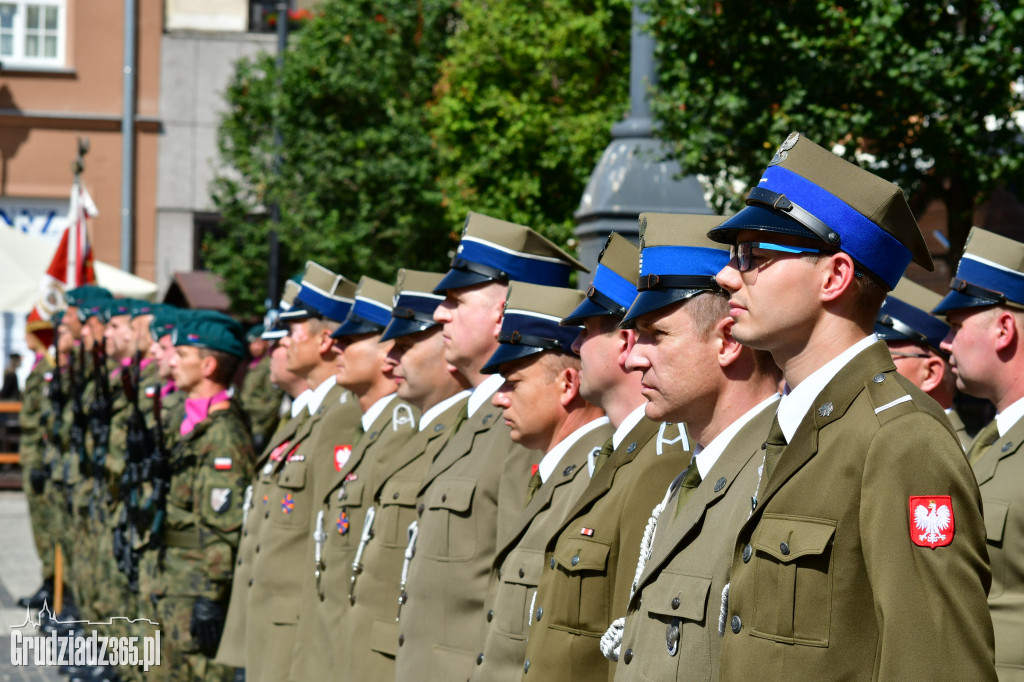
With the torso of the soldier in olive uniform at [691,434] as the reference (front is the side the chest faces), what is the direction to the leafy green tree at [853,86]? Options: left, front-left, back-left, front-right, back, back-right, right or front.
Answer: back-right

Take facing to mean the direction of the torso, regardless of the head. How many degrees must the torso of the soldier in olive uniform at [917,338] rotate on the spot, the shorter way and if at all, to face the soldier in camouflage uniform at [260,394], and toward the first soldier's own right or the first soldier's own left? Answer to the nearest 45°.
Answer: approximately 45° to the first soldier's own right

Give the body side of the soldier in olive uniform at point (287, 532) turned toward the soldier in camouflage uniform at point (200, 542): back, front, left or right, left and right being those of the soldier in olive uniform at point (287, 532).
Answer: right

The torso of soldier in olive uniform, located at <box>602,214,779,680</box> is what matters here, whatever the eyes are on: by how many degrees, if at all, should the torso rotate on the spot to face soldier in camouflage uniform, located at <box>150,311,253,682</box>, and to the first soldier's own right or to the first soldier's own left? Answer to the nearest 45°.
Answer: approximately 90° to the first soldier's own right

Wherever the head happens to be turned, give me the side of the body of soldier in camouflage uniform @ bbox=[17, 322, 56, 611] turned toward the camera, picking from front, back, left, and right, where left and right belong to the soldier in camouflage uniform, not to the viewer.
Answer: left

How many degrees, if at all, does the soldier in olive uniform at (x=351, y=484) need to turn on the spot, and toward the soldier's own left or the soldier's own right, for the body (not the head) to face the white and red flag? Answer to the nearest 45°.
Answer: approximately 135° to the soldier's own right

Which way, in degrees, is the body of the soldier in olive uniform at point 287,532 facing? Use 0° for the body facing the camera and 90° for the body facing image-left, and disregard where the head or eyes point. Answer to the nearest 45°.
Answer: approximately 45°

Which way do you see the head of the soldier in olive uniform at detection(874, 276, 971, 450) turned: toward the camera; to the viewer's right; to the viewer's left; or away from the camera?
to the viewer's left

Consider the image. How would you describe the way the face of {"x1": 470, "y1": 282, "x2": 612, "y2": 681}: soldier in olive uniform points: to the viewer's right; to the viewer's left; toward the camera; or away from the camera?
to the viewer's left

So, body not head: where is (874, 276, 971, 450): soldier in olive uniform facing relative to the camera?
to the viewer's left

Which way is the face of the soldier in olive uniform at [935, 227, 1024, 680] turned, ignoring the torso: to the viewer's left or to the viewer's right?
to the viewer's left

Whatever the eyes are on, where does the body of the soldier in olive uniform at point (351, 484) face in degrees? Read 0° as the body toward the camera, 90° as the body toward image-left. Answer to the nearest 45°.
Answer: approximately 45°

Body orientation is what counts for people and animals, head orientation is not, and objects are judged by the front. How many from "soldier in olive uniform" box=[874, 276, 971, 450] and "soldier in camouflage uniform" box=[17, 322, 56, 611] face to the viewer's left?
2
